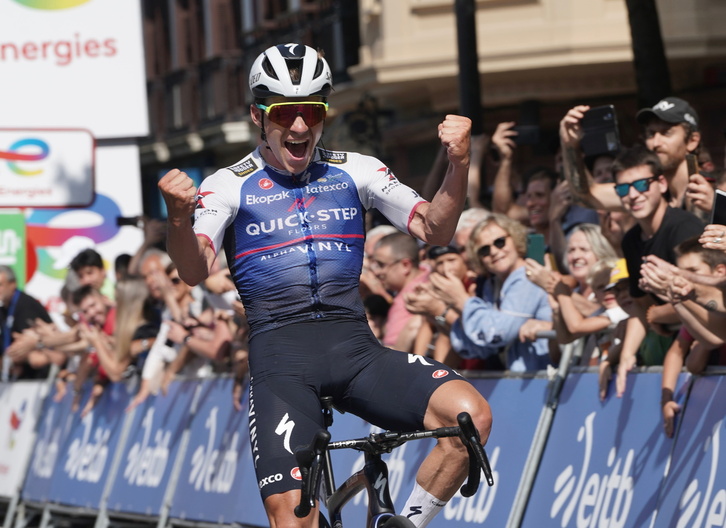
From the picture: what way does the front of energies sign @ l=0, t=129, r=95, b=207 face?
toward the camera

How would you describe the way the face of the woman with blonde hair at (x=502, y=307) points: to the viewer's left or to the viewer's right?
to the viewer's left

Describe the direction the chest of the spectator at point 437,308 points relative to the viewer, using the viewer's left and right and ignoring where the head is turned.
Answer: facing the viewer and to the left of the viewer

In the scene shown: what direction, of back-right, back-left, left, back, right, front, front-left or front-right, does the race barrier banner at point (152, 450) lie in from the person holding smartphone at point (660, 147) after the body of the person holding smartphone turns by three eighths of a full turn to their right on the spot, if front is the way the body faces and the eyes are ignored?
front-left

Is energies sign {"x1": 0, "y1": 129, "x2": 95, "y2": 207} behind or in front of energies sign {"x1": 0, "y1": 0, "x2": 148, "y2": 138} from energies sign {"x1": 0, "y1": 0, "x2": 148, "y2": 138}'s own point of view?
in front

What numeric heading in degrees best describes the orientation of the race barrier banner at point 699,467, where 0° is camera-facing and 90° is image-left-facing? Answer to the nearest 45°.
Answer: approximately 45°

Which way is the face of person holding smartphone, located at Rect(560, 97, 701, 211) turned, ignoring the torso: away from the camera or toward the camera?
toward the camera

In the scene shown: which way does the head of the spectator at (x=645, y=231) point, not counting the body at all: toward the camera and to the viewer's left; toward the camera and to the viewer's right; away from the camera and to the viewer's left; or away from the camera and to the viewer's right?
toward the camera and to the viewer's left

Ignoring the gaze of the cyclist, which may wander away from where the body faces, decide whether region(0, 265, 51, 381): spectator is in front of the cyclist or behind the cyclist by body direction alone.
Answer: behind

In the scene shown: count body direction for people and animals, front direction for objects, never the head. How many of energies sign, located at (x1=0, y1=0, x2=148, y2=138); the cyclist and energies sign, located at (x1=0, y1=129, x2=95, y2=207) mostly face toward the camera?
3

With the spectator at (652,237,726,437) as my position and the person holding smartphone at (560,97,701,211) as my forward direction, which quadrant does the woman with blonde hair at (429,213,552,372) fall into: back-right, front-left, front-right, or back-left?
front-left

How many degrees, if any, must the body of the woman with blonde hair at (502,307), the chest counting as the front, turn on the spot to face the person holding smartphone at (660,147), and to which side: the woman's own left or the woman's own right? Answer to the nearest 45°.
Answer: approximately 135° to the woman's own left

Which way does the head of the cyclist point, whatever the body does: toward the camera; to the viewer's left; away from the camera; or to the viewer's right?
toward the camera
